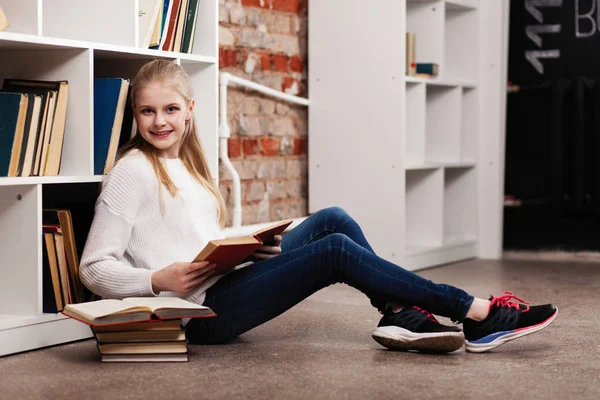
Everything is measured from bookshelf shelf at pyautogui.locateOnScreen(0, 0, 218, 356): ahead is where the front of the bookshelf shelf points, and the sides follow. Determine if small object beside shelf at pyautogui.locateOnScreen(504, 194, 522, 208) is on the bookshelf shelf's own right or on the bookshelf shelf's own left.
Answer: on the bookshelf shelf's own left

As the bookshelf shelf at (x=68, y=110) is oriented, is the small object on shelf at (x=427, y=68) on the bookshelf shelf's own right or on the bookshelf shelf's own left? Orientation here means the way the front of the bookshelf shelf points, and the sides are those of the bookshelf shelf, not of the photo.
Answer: on the bookshelf shelf's own left
